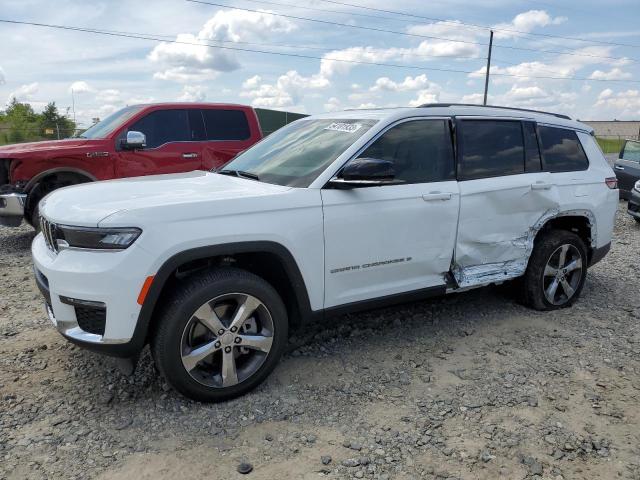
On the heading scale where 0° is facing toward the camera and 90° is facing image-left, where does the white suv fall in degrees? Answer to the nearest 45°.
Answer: approximately 45°

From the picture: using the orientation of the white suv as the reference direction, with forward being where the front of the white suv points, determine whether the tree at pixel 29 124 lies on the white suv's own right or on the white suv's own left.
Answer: on the white suv's own right

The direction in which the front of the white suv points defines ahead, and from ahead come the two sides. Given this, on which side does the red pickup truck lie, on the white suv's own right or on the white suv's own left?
on the white suv's own right
